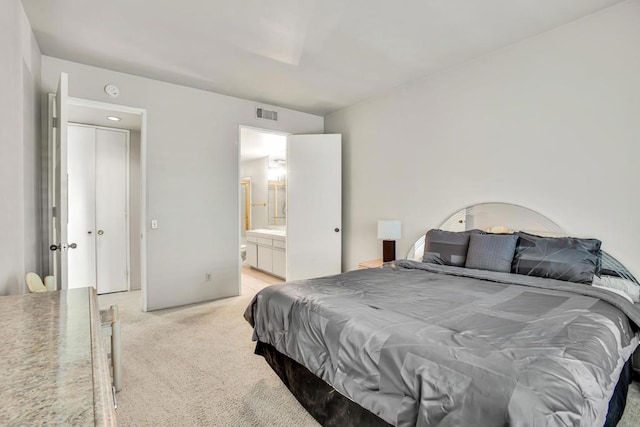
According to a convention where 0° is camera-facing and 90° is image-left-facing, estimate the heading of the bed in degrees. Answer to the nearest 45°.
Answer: approximately 45°

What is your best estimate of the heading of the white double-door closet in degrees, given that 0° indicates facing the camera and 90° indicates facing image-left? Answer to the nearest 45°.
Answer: approximately 0°

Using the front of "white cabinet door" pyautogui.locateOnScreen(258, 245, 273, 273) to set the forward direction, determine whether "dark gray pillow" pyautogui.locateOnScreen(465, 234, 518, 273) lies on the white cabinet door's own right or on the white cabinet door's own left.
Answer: on the white cabinet door's own left

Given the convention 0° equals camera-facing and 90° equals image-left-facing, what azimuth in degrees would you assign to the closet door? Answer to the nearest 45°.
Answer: approximately 0°

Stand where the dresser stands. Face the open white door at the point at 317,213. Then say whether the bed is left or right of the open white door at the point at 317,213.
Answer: right

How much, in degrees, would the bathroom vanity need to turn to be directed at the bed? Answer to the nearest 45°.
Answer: approximately 45° to its left
